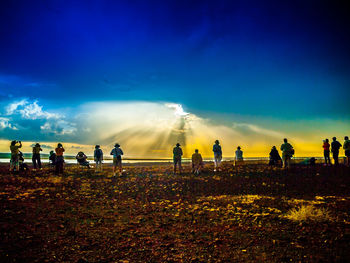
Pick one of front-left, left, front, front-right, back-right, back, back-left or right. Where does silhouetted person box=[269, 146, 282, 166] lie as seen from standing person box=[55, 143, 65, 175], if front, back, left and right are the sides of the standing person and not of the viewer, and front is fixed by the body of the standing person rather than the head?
right

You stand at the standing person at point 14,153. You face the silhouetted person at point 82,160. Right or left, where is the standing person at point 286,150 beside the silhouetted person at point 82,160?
right

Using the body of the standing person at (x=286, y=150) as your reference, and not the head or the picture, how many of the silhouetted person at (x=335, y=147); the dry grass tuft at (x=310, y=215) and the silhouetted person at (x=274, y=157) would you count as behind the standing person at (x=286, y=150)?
1

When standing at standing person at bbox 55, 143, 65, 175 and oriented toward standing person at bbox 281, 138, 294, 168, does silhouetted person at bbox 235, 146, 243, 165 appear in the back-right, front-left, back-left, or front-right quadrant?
front-left

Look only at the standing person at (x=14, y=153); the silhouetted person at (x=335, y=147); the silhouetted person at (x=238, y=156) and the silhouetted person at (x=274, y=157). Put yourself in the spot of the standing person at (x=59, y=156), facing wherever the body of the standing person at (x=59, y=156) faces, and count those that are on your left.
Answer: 1

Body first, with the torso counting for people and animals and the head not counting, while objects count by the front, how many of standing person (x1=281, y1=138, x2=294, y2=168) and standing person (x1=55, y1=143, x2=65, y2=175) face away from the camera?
2

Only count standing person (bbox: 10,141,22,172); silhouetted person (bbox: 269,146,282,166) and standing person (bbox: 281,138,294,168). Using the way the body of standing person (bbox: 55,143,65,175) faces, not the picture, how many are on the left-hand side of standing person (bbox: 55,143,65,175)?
1

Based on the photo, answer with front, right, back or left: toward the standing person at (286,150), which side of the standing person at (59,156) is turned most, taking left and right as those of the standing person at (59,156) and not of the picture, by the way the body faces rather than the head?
right

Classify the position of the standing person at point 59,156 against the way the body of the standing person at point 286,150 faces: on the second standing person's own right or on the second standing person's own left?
on the second standing person's own left

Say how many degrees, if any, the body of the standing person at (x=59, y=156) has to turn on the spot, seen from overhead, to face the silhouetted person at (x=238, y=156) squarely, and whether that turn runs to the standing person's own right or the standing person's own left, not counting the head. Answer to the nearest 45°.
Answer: approximately 90° to the standing person's own right

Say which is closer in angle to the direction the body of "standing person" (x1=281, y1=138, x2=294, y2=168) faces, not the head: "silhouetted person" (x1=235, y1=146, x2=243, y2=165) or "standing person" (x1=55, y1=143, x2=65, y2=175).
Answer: the silhouetted person

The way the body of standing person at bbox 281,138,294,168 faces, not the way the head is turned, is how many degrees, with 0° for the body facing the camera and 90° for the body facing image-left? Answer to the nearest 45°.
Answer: approximately 180°

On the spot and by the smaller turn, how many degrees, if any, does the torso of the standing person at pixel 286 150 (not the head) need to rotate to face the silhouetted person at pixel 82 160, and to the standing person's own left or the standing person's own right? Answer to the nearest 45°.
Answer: approximately 90° to the standing person's own left

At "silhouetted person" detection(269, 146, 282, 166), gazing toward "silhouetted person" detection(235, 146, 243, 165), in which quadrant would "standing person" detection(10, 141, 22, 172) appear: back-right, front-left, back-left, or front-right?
front-left

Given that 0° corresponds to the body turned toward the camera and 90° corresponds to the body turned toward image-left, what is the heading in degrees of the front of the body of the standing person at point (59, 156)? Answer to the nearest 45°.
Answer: approximately 180°

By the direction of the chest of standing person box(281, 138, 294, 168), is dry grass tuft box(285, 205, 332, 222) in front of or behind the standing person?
behind
